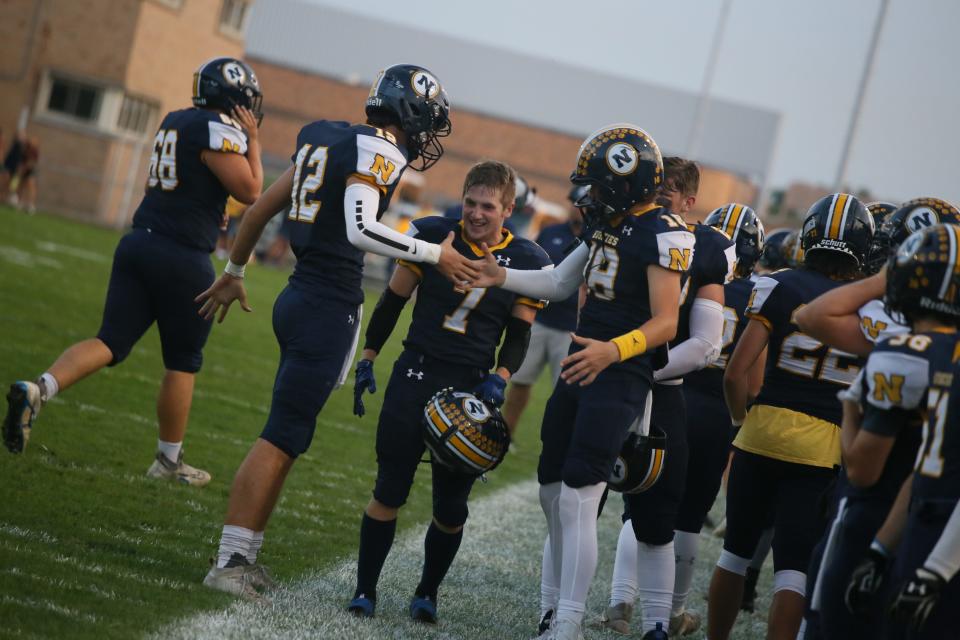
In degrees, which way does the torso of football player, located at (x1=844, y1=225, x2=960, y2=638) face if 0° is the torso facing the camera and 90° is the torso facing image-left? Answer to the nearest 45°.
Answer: approximately 135°

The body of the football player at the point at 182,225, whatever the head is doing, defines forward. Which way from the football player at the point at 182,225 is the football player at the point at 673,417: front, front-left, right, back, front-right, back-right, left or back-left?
right

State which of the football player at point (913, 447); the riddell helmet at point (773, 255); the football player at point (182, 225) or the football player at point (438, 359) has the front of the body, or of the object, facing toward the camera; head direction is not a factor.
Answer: the football player at point (438, 359)

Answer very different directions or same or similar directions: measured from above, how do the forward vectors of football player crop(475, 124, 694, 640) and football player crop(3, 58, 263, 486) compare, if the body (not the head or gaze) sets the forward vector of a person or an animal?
very different directions

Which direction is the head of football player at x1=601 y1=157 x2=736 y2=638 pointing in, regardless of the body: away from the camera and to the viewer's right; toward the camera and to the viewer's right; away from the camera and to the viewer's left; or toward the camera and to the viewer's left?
toward the camera and to the viewer's left

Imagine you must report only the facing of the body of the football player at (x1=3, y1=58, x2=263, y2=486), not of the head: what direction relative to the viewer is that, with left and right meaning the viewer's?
facing away from the viewer and to the right of the viewer

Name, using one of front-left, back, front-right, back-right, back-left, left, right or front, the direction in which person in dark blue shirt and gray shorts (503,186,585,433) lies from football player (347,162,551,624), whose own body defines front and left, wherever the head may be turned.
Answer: back
